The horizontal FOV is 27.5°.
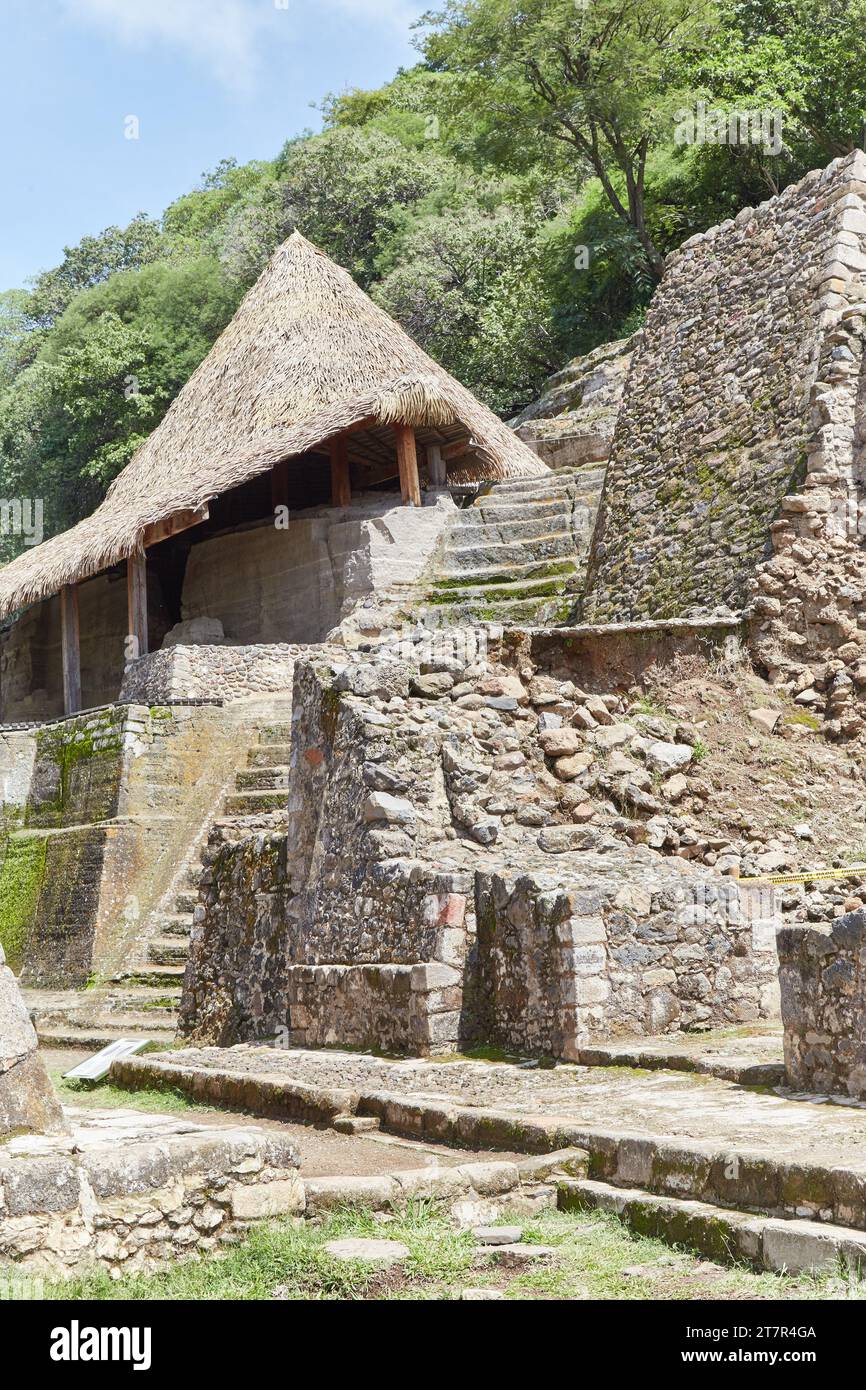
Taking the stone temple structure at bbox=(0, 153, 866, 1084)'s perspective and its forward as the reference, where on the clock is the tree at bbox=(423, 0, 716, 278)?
The tree is roughly at 5 o'clock from the stone temple structure.

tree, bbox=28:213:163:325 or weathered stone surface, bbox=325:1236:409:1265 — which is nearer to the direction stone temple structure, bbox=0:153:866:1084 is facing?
the weathered stone surface

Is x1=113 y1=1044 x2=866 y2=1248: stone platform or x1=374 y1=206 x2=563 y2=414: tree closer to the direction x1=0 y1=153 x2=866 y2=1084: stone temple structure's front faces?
the stone platform

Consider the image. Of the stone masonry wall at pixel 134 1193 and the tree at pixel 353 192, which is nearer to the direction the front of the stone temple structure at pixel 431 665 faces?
the stone masonry wall

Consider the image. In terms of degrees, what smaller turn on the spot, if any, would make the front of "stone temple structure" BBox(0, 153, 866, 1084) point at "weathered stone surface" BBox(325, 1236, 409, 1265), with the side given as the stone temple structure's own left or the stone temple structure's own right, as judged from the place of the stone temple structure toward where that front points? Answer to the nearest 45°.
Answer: approximately 45° to the stone temple structure's own left

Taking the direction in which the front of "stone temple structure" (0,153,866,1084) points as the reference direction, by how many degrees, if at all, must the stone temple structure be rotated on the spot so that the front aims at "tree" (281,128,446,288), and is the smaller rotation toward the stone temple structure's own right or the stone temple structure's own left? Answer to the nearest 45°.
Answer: approximately 135° to the stone temple structure's own right

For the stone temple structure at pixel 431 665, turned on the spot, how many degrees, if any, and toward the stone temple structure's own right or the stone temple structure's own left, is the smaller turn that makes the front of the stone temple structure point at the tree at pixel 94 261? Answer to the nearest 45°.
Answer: approximately 135° to the stone temple structure's own right

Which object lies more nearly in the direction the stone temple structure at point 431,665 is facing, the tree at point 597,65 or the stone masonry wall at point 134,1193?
the stone masonry wall

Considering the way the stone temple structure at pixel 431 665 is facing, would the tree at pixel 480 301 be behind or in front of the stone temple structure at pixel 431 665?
behind

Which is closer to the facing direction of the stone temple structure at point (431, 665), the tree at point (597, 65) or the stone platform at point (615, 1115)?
the stone platform
